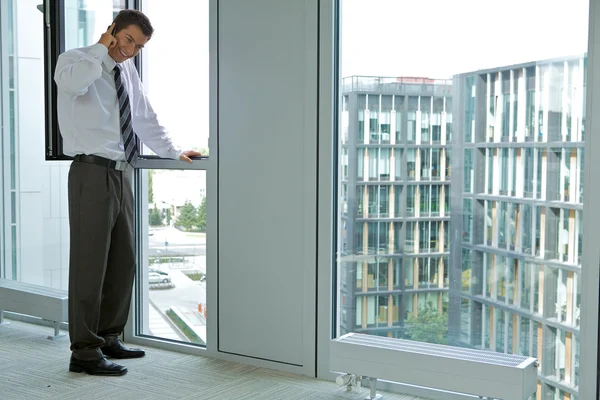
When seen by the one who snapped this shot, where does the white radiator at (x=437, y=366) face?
facing the viewer and to the left of the viewer

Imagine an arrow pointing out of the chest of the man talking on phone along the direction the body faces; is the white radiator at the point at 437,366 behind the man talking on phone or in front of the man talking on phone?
in front

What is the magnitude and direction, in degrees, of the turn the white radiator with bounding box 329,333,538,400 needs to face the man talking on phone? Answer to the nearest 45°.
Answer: approximately 45° to its right

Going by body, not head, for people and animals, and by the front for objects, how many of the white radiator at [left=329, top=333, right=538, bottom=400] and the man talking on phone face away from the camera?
0

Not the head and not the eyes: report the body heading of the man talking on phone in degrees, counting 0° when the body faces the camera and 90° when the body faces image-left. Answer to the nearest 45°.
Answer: approximately 315°

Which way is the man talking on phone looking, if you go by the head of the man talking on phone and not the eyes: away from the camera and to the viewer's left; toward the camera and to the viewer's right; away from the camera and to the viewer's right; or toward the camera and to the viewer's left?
toward the camera and to the viewer's right
